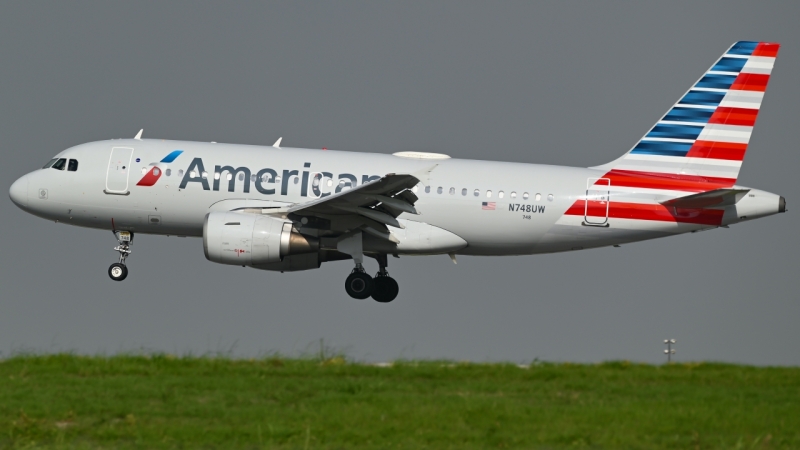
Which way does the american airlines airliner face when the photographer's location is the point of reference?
facing to the left of the viewer
